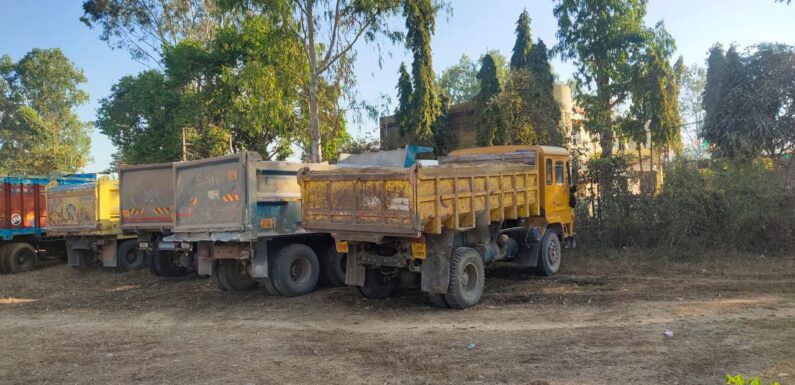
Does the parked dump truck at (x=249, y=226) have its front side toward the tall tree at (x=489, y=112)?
yes

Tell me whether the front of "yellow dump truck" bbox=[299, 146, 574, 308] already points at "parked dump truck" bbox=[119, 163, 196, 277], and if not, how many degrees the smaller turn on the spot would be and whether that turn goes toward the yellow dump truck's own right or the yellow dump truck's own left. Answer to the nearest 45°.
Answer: approximately 90° to the yellow dump truck's own left

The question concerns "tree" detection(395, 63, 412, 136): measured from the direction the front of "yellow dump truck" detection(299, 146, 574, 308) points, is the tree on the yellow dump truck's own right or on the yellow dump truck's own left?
on the yellow dump truck's own left

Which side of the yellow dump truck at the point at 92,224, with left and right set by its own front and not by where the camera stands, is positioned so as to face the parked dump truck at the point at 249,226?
right

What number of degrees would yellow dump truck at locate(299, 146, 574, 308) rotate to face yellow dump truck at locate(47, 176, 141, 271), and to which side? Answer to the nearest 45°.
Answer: approximately 90° to its left

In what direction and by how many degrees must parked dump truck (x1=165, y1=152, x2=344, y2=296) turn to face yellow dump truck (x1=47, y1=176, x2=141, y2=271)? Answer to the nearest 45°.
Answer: approximately 90° to its left

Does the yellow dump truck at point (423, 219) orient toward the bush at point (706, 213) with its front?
yes

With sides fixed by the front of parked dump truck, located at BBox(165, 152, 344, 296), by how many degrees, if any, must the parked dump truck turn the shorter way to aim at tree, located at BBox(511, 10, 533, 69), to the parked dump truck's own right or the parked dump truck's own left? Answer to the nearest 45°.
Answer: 0° — it already faces it

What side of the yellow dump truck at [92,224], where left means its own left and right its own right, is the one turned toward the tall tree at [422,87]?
front

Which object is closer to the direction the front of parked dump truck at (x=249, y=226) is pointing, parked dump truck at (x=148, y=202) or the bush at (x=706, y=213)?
the bush

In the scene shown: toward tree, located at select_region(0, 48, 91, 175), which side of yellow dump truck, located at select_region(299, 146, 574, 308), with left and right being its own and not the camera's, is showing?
left

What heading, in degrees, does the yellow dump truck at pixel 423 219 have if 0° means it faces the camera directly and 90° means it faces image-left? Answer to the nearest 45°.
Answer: approximately 225°

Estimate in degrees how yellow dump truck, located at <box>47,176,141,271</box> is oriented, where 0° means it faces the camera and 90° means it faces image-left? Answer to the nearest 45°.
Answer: approximately 225°
